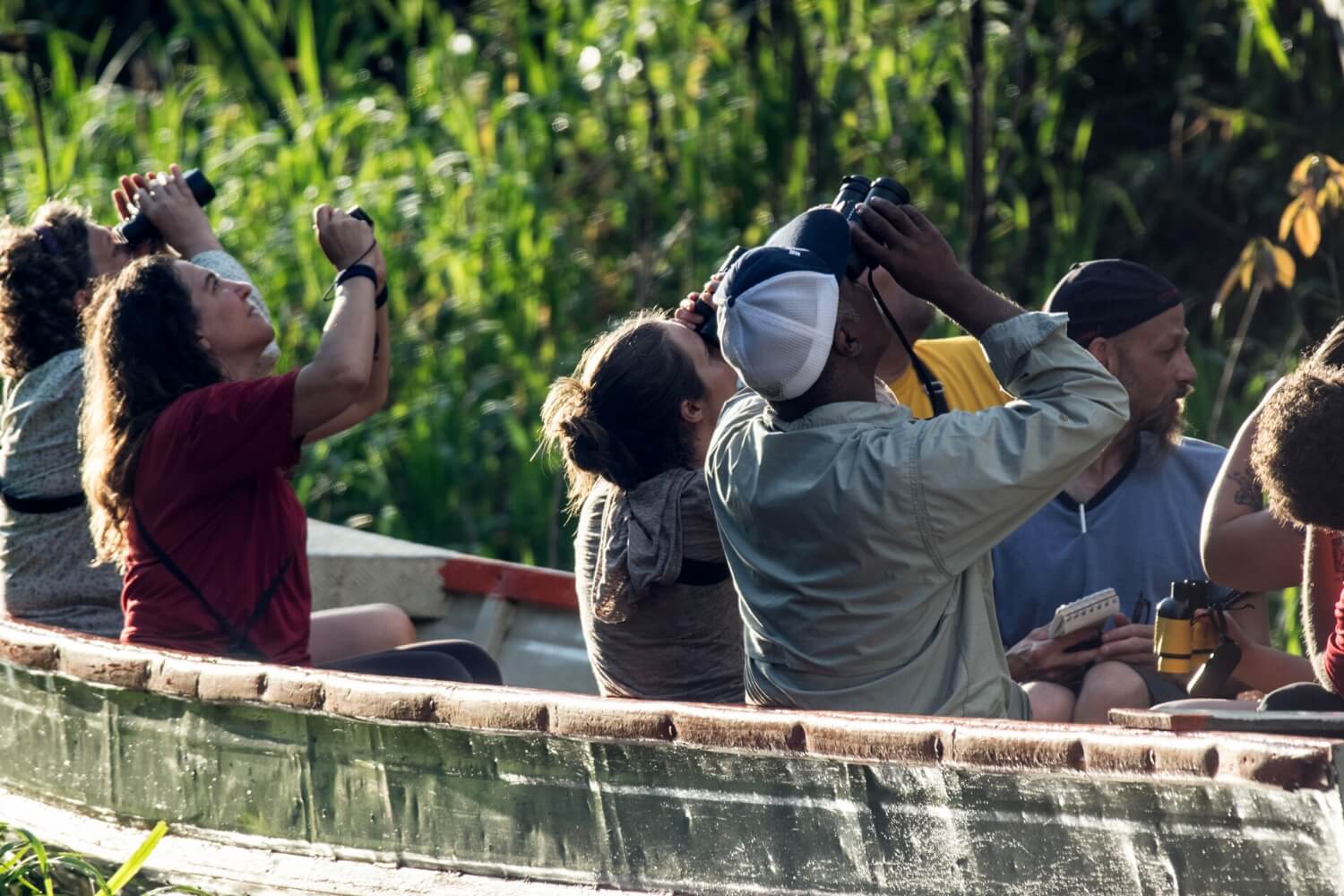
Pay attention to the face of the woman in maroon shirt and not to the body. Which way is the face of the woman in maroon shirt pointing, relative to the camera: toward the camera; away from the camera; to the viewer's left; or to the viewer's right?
to the viewer's right

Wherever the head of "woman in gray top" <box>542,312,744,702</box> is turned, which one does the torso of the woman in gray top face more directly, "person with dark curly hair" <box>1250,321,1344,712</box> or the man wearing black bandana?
the man wearing black bandana

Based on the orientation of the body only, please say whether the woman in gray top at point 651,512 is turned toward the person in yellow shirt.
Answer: yes

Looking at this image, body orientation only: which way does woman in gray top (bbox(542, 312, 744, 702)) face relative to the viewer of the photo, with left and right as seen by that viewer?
facing away from the viewer and to the right of the viewer

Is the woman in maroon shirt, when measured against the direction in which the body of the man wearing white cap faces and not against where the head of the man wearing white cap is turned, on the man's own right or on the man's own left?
on the man's own left

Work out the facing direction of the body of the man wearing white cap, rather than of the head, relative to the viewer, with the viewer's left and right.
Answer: facing away from the viewer and to the right of the viewer

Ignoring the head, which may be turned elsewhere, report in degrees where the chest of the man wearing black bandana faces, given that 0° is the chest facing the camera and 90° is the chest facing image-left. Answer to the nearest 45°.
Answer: approximately 0°

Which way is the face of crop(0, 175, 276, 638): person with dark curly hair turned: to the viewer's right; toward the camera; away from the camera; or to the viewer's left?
to the viewer's right

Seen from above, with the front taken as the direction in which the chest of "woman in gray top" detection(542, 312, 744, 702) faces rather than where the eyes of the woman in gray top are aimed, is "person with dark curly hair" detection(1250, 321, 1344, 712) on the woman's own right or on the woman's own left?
on the woman's own right

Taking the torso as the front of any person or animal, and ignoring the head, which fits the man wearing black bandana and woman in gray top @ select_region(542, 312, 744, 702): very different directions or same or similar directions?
very different directions
